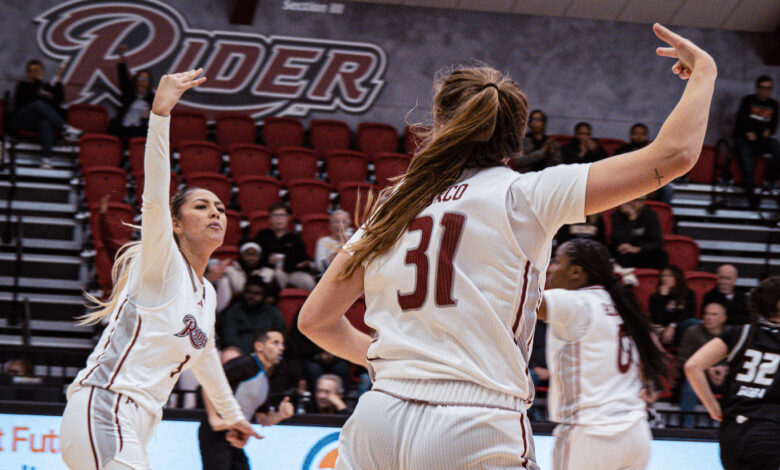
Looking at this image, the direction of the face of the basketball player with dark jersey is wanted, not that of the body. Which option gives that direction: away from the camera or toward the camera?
away from the camera

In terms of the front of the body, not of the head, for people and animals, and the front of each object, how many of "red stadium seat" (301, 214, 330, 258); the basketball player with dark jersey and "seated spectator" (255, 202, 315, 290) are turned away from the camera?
1

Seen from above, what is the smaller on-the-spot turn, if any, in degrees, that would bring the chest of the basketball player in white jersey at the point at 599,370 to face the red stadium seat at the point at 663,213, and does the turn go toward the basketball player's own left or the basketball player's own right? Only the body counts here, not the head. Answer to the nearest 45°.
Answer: approximately 45° to the basketball player's own right

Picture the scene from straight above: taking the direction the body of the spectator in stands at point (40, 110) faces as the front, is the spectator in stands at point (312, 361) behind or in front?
in front

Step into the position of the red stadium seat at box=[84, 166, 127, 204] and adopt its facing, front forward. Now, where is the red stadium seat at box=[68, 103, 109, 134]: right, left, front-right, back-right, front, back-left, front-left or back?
back

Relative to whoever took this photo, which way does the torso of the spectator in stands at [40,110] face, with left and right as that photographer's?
facing the viewer and to the right of the viewer

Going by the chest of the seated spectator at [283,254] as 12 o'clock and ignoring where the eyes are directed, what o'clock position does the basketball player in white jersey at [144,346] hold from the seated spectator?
The basketball player in white jersey is roughly at 12 o'clock from the seated spectator.

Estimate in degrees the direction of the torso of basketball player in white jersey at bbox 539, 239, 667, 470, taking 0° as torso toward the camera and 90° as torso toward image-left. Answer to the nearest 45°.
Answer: approximately 135°

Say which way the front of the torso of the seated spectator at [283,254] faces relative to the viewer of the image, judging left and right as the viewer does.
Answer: facing the viewer

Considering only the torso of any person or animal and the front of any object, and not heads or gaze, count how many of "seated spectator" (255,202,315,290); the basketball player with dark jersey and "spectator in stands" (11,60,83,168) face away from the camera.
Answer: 1

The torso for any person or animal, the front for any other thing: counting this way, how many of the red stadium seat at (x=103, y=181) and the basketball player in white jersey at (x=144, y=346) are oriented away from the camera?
0

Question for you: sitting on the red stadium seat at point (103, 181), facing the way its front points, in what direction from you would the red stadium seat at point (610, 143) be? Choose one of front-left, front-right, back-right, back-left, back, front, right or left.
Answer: left

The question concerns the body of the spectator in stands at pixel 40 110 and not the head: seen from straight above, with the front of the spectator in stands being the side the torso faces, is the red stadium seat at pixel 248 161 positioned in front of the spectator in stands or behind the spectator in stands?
in front

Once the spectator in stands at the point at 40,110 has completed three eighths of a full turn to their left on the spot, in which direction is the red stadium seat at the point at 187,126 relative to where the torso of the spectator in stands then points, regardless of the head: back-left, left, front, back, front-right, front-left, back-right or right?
right

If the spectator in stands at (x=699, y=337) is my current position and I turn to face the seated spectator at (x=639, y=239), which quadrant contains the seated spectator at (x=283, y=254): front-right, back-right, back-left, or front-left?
front-left

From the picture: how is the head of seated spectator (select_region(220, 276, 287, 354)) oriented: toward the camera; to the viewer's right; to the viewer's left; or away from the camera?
toward the camera

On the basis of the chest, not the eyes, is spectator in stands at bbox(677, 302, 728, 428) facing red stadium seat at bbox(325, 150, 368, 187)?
no

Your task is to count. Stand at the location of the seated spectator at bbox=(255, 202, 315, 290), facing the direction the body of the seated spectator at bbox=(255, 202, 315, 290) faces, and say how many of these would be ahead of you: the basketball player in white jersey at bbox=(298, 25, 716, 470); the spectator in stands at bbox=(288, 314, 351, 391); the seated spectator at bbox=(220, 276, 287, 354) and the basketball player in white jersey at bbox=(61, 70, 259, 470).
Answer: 4

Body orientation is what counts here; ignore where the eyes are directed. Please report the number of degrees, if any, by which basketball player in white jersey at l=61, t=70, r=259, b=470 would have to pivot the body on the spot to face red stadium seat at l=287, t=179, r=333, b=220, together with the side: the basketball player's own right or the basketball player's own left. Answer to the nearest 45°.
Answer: approximately 135° to the basketball player's own left

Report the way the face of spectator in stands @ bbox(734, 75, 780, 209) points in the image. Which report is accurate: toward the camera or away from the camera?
toward the camera

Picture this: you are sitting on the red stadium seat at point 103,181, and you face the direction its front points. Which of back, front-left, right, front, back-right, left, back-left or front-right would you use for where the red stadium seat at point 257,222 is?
front-left
